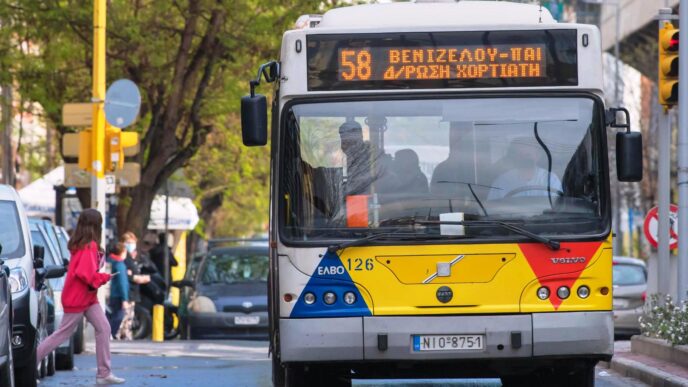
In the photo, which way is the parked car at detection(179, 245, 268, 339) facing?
toward the camera

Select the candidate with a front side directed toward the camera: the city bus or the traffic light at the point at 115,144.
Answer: the city bus

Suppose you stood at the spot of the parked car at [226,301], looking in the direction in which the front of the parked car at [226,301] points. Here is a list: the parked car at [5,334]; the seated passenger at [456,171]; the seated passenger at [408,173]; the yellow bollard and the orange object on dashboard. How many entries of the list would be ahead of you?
4

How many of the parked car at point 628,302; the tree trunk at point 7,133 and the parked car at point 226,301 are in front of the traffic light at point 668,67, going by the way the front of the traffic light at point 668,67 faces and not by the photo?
0

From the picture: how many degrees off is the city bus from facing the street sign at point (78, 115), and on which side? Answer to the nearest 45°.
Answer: approximately 135° to its right

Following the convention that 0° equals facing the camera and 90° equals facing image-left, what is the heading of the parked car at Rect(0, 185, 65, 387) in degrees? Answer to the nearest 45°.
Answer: approximately 0°

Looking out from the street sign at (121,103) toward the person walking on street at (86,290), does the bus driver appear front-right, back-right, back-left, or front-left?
front-left

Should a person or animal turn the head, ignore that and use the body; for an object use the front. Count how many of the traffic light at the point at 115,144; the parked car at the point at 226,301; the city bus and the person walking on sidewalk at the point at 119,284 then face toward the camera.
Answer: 2

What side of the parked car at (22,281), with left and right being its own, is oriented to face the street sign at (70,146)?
back

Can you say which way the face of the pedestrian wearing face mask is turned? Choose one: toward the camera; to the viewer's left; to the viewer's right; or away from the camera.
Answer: toward the camera

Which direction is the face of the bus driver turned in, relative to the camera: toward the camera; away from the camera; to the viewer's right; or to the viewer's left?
toward the camera

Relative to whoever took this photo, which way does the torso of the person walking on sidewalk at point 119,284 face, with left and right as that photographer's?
facing to the right of the viewer

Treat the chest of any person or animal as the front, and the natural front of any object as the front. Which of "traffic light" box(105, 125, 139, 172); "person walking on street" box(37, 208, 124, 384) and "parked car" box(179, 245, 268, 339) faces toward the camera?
the parked car

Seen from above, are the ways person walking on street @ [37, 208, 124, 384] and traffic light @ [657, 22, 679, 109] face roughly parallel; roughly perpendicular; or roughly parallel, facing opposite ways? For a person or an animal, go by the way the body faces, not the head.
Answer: roughly perpendicular
